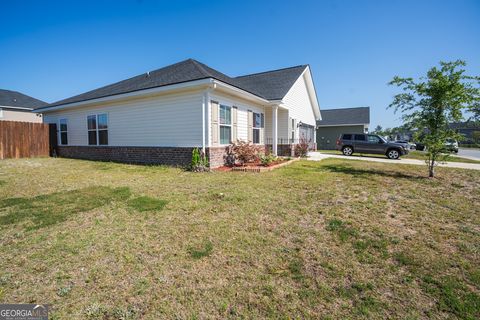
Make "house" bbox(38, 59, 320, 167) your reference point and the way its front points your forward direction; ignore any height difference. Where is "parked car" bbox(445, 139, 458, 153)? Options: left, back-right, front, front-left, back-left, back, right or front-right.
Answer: front

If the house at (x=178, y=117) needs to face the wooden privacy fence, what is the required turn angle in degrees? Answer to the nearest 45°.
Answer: approximately 180°

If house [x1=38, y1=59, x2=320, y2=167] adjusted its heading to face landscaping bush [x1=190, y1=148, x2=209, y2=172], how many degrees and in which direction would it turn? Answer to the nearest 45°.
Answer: approximately 45° to its right

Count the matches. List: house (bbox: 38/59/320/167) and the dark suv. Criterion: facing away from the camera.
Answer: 0

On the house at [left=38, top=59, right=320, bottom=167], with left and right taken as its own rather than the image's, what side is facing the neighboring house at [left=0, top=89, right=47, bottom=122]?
back

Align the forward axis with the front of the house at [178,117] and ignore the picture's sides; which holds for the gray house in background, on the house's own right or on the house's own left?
on the house's own left

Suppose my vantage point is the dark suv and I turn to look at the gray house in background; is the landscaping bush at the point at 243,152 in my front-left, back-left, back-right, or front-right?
back-left

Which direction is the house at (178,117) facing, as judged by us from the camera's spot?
facing the viewer and to the right of the viewer

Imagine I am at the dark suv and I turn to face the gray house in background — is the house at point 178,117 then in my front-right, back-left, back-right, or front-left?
back-left
